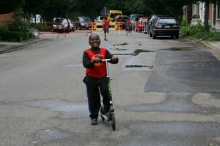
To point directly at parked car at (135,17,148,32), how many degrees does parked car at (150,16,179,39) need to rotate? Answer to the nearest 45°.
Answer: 0° — it already faces it

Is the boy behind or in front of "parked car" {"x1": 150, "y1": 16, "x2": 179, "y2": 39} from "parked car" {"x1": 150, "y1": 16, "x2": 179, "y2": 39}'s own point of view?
behind

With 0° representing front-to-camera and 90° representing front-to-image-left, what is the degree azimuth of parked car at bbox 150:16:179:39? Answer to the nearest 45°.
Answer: approximately 180°

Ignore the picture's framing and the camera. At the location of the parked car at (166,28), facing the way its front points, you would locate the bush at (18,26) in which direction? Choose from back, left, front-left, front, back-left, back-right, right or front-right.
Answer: left

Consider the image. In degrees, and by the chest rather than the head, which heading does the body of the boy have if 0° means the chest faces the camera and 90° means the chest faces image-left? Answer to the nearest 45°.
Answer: approximately 0°

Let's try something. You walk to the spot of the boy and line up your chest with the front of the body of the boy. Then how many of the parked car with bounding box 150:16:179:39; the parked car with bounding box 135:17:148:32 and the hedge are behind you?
3

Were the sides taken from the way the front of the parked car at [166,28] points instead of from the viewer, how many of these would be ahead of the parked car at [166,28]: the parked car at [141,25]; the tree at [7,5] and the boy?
1

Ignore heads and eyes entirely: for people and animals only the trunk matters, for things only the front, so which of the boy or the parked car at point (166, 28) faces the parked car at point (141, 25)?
the parked car at point (166, 28)

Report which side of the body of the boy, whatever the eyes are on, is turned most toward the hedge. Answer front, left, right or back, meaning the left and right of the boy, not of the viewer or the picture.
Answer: back

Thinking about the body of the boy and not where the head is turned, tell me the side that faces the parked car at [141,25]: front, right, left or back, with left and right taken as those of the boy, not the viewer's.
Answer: back

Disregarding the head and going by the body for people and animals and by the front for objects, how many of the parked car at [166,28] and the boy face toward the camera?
1

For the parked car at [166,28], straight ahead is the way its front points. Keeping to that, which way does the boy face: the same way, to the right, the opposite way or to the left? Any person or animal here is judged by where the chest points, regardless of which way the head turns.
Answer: the opposite way

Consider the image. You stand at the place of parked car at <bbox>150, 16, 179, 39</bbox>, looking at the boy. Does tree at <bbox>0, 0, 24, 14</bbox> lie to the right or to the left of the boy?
right
